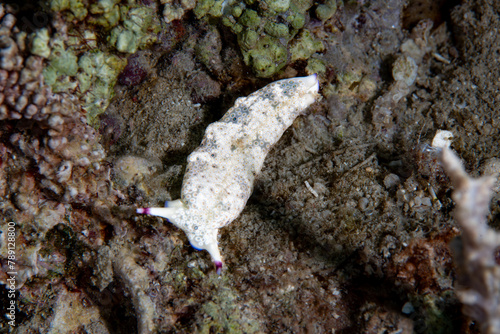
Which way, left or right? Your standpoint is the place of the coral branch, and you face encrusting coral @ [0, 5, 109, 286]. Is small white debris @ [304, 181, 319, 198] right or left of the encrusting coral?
right

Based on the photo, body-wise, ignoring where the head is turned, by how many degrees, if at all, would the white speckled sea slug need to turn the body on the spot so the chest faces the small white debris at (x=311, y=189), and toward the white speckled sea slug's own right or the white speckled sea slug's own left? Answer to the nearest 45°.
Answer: approximately 135° to the white speckled sea slug's own left

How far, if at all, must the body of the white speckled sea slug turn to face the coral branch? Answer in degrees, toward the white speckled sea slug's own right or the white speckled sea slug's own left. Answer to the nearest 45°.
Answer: approximately 90° to the white speckled sea slug's own left

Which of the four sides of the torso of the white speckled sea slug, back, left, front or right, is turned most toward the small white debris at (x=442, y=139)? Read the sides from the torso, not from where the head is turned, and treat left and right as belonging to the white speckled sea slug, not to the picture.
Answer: back

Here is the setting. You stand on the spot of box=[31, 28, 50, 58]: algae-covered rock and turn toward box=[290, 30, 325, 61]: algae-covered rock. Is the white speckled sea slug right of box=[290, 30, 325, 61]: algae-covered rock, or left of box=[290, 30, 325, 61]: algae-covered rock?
right

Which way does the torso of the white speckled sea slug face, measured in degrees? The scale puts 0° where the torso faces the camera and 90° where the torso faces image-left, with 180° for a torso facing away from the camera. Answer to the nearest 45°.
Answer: approximately 45°
